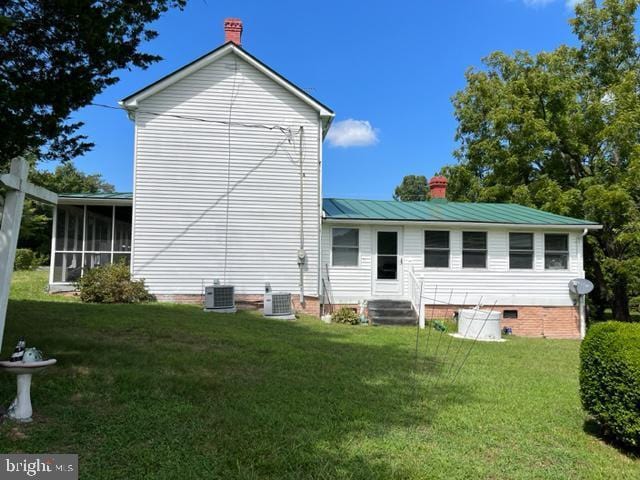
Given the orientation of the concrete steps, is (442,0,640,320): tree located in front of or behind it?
behind

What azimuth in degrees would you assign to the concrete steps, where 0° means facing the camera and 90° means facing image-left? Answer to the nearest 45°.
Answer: approximately 0°

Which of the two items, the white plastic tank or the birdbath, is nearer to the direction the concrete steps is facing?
the birdbath

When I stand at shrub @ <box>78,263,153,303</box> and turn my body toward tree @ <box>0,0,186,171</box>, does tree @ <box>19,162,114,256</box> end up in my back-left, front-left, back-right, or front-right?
back-right

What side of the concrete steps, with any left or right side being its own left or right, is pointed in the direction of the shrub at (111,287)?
right

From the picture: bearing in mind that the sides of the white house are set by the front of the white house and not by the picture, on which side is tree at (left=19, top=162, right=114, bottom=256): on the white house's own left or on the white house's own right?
on the white house's own right
